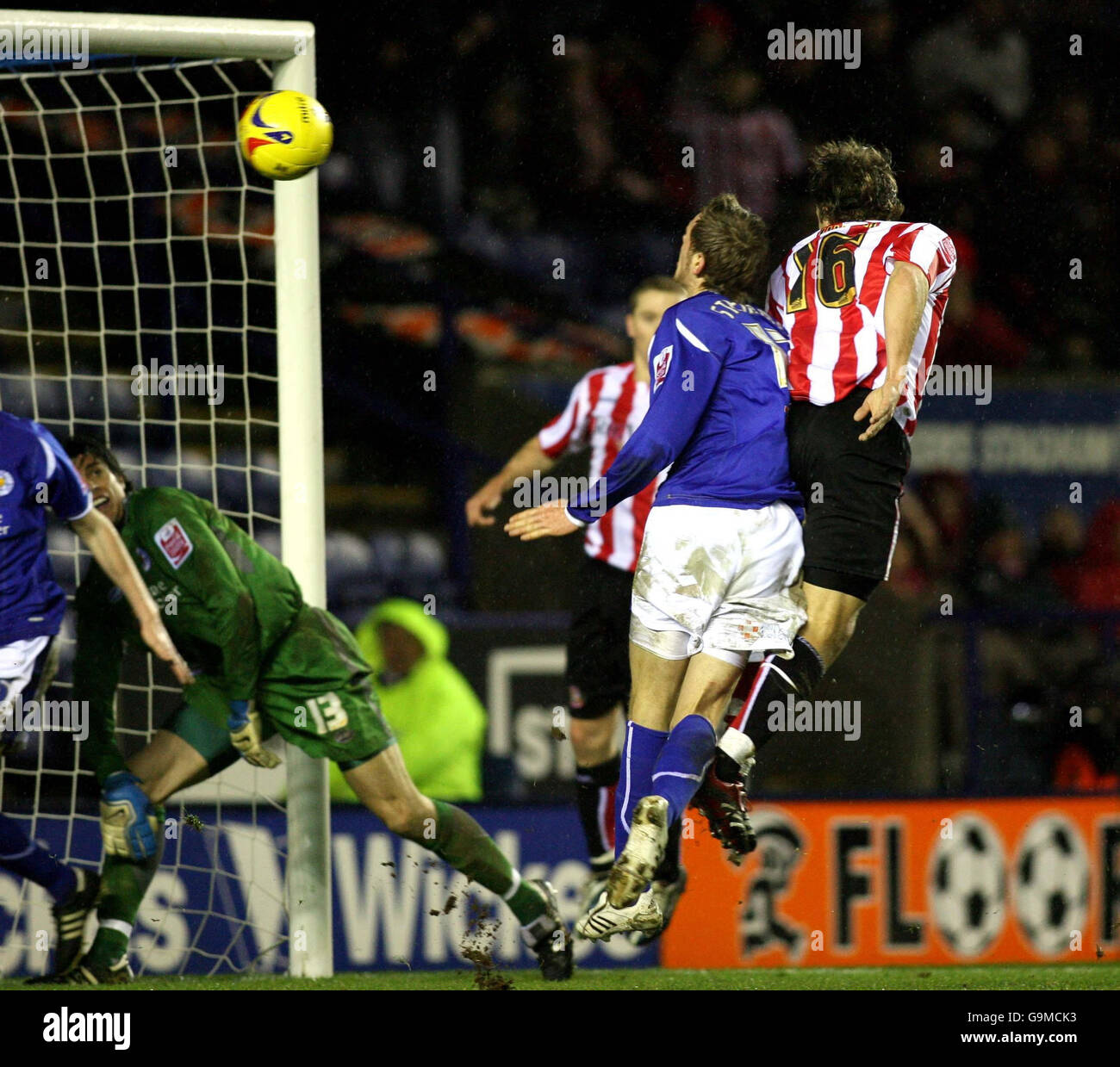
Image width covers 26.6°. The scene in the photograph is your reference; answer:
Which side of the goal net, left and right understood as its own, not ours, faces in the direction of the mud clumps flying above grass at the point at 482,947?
front

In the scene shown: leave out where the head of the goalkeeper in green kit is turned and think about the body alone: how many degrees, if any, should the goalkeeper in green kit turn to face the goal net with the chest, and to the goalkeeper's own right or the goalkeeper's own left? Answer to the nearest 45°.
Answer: approximately 135° to the goalkeeper's own right

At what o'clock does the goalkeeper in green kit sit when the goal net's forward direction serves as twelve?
The goalkeeper in green kit is roughly at 12 o'clock from the goal net.

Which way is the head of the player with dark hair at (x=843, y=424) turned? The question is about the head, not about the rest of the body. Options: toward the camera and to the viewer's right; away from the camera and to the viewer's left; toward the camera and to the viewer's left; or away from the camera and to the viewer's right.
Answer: away from the camera and to the viewer's left

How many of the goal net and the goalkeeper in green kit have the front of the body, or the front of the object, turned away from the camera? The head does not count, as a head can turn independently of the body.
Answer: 0
